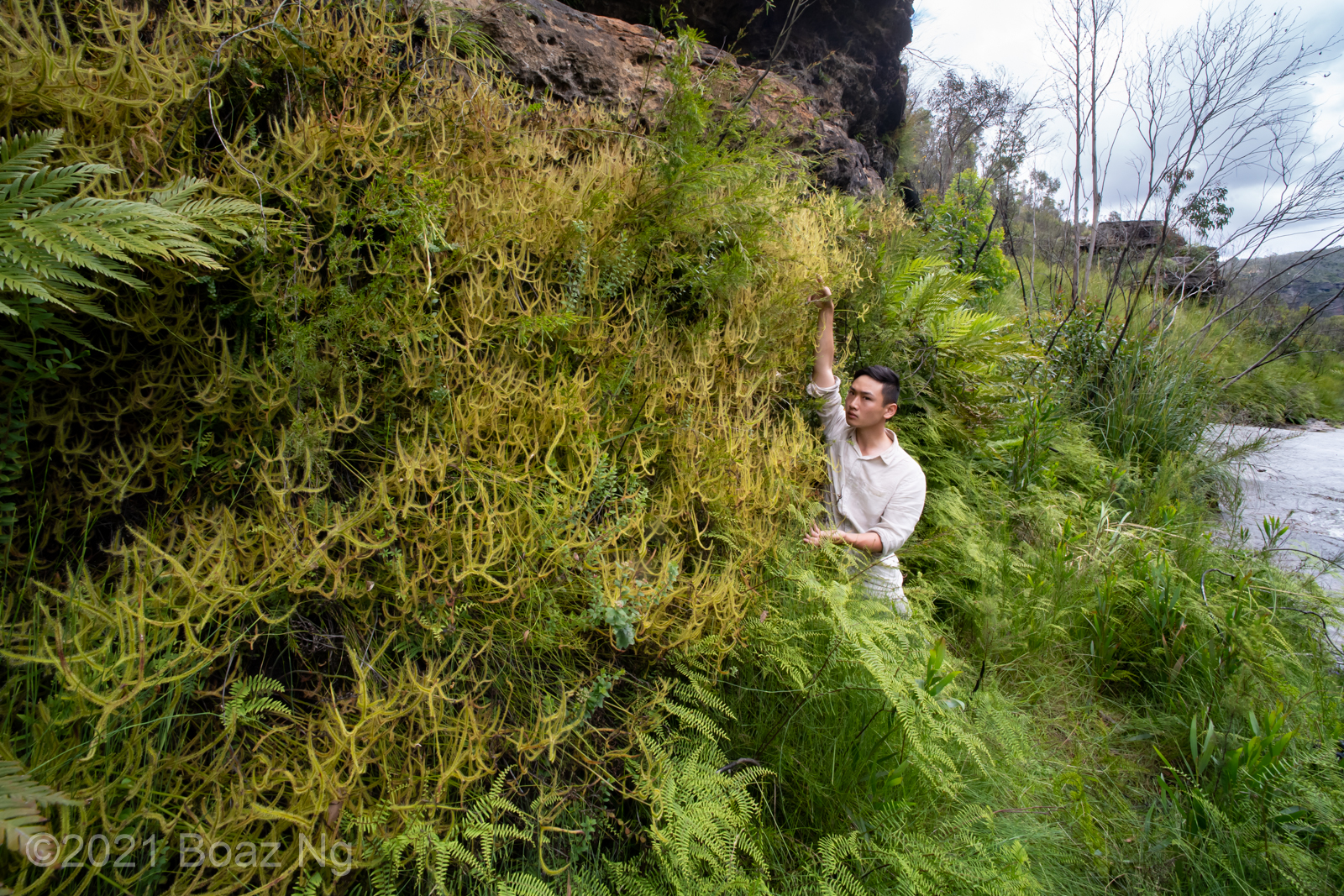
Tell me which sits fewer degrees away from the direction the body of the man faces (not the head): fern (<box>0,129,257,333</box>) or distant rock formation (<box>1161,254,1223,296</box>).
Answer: the fern

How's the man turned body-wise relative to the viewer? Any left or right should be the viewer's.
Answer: facing the viewer and to the left of the viewer

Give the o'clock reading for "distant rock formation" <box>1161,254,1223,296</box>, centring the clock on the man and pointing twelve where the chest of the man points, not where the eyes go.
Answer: The distant rock formation is roughly at 5 o'clock from the man.

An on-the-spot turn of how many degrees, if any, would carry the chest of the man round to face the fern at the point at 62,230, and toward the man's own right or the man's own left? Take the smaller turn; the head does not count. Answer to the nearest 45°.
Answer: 0° — they already face it

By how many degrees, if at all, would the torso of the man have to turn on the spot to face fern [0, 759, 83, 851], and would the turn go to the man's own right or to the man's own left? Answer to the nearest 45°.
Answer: approximately 45° to the man's own left
